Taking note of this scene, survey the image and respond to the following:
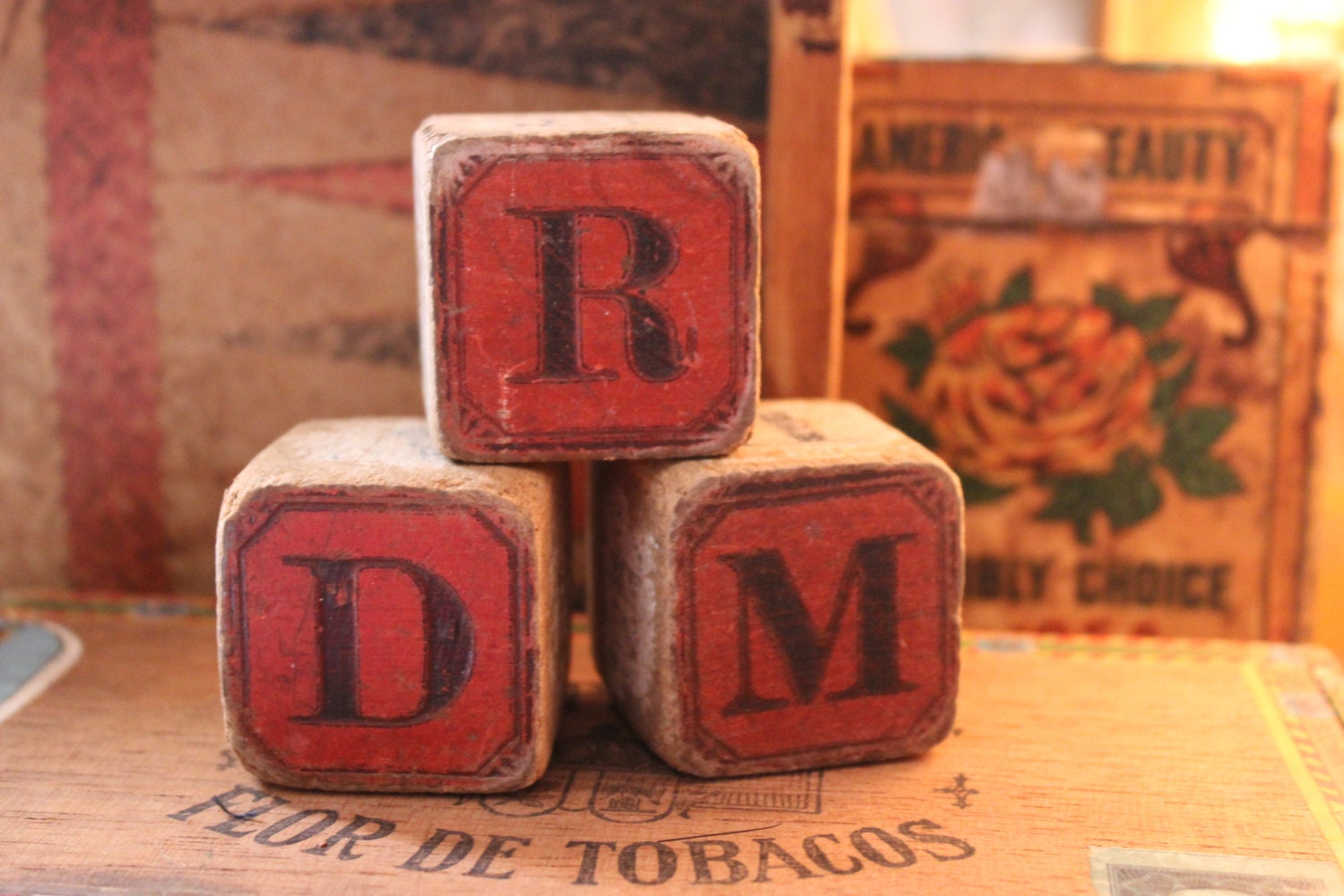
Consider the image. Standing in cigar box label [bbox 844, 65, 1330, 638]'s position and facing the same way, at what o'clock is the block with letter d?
The block with letter d is roughly at 1 o'clock from the cigar box label.

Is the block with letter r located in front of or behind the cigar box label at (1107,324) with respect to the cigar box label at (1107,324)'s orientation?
in front

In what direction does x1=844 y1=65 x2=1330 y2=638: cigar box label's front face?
toward the camera

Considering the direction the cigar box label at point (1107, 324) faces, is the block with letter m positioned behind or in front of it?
in front
